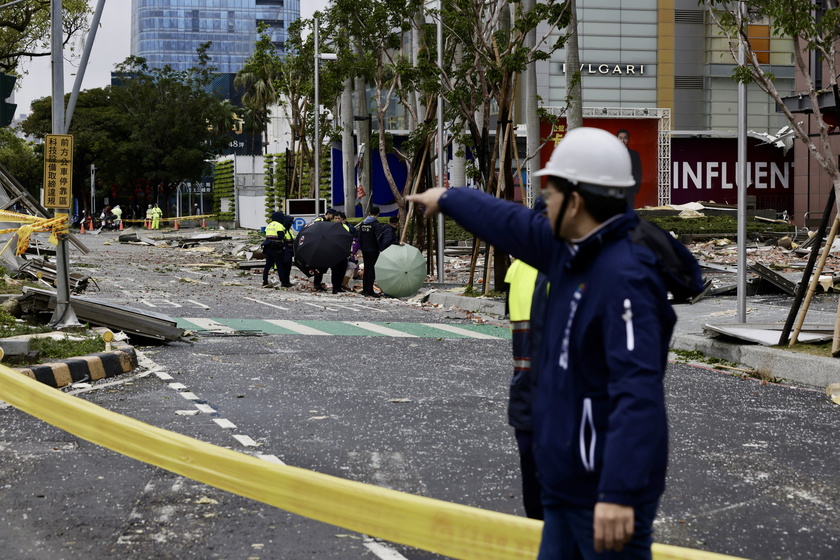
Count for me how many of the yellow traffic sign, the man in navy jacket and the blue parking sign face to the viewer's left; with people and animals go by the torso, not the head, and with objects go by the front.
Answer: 1

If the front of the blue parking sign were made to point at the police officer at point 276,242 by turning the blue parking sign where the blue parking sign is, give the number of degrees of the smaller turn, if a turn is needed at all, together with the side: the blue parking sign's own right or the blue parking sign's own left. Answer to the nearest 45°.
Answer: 0° — it already faces them

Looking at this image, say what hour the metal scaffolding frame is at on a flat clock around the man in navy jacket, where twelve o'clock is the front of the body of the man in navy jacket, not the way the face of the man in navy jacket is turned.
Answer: The metal scaffolding frame is roughly at 3 o'clock from the man in navy jacket.

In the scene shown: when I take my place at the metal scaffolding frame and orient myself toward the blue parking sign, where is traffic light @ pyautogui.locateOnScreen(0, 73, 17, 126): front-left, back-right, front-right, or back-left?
front-left

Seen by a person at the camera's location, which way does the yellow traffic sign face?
facing the viewer

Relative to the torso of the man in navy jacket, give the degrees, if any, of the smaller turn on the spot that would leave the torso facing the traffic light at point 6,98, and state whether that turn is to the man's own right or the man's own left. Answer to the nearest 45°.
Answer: approximately 45° to the man's own right

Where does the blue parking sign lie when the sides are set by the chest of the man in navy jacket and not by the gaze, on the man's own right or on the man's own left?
on the man's own right

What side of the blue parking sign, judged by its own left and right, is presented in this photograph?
front

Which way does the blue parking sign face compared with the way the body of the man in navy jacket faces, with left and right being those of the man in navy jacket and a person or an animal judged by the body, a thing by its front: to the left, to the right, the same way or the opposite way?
to the left

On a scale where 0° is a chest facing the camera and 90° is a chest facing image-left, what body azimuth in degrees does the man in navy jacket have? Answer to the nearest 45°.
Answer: approximately 90°

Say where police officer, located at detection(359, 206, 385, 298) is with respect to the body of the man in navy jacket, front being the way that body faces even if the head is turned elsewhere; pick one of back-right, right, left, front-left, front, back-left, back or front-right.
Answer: right

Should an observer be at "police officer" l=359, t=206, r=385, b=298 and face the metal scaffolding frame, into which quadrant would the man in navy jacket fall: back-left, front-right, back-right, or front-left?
back-right
